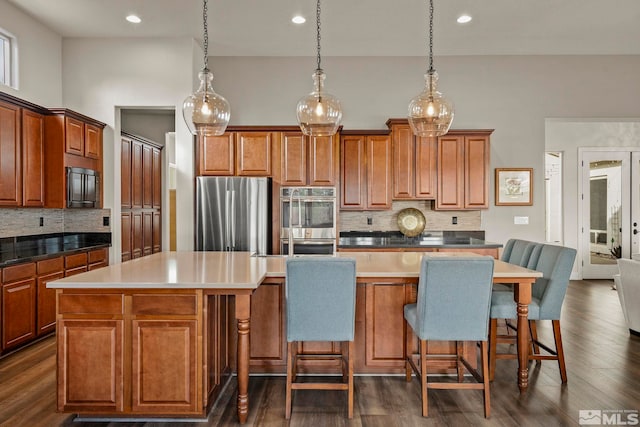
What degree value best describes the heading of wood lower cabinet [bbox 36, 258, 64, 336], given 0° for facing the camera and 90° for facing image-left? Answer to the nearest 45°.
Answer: approximately 315°

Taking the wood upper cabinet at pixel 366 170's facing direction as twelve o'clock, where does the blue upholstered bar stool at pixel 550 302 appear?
The blue upholstered bar stool is roughly at 11 o'clock from the wood upper cabinet.

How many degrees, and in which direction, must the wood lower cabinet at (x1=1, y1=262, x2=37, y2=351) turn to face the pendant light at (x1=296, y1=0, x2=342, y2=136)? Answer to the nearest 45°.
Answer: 0° — it already faces it

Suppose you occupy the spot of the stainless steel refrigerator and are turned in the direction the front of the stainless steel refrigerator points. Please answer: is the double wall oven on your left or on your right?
on your left

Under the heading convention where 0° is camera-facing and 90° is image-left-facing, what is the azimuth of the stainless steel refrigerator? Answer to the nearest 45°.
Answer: approximately 0°

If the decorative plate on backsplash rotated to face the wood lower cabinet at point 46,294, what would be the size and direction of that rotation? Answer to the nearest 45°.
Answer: approximately 45° to its right

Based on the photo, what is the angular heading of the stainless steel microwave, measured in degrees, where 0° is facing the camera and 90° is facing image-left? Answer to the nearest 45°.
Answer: approximately 315°

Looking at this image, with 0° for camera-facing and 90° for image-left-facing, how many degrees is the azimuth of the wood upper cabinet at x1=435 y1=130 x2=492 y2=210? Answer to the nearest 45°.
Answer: approximately 0°

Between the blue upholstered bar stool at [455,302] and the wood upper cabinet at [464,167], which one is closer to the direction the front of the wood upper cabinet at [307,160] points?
the blue upholstered bar stool

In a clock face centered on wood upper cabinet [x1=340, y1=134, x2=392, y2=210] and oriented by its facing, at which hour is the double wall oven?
The double wall oven is roughly at 2 o'clock from the wood upper cabinet.
